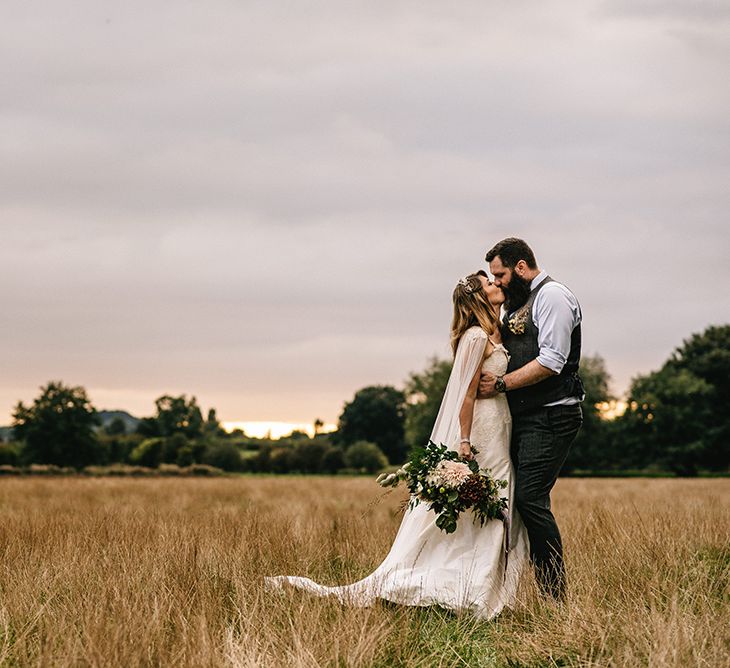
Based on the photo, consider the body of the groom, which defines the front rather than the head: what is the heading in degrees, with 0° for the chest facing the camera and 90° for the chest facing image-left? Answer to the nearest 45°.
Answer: approximately 90°

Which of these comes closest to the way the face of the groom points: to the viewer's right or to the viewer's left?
to the viewer's left

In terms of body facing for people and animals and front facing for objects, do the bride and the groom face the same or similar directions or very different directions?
very different directions

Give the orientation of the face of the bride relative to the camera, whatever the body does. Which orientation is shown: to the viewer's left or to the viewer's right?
to the viewer's right

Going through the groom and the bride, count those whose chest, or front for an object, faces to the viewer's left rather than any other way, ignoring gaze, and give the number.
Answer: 1

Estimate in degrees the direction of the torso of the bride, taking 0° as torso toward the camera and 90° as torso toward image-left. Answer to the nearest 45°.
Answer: approximately 270°
